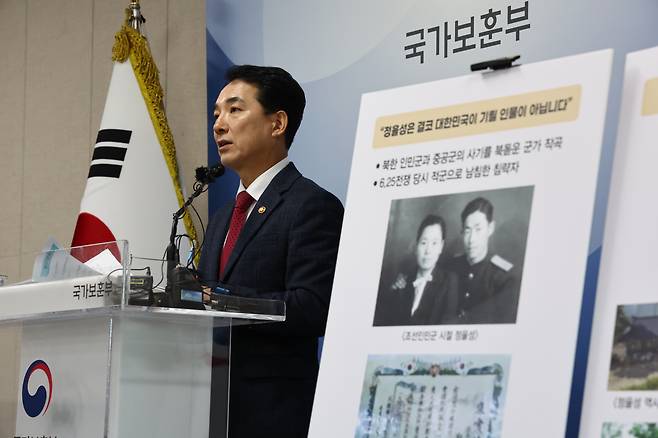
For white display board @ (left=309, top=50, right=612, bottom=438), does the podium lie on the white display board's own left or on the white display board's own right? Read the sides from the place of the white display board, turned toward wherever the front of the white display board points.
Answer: on the white display board's own right

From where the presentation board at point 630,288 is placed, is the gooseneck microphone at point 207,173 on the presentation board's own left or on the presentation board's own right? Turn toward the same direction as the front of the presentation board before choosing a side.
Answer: on the presentation board's own right

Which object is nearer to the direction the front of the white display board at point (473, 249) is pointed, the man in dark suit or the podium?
the podium

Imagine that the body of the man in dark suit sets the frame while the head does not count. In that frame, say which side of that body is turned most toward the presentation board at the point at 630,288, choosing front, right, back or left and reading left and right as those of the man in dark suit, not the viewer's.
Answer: left

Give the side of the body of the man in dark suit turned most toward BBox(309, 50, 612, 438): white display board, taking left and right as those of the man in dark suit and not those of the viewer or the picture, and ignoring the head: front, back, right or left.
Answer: left

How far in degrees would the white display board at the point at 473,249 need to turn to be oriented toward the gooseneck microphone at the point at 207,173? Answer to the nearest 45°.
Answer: approximately 90° to its right
